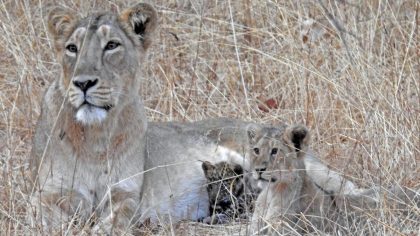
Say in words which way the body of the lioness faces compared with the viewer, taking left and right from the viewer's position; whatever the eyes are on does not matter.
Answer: facing the viewer and to the left of the viewer

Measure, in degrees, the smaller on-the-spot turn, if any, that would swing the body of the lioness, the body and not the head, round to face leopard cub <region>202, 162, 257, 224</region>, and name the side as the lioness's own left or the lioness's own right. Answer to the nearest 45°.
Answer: approximately 135° to the lioness's own left

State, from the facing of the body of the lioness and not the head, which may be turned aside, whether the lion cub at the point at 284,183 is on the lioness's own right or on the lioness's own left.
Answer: on the lioness's own left

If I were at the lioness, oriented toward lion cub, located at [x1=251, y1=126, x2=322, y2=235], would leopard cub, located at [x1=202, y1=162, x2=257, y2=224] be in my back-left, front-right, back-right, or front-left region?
front-left

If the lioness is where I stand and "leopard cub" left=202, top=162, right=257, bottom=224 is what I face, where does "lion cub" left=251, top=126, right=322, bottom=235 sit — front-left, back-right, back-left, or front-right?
front-right
